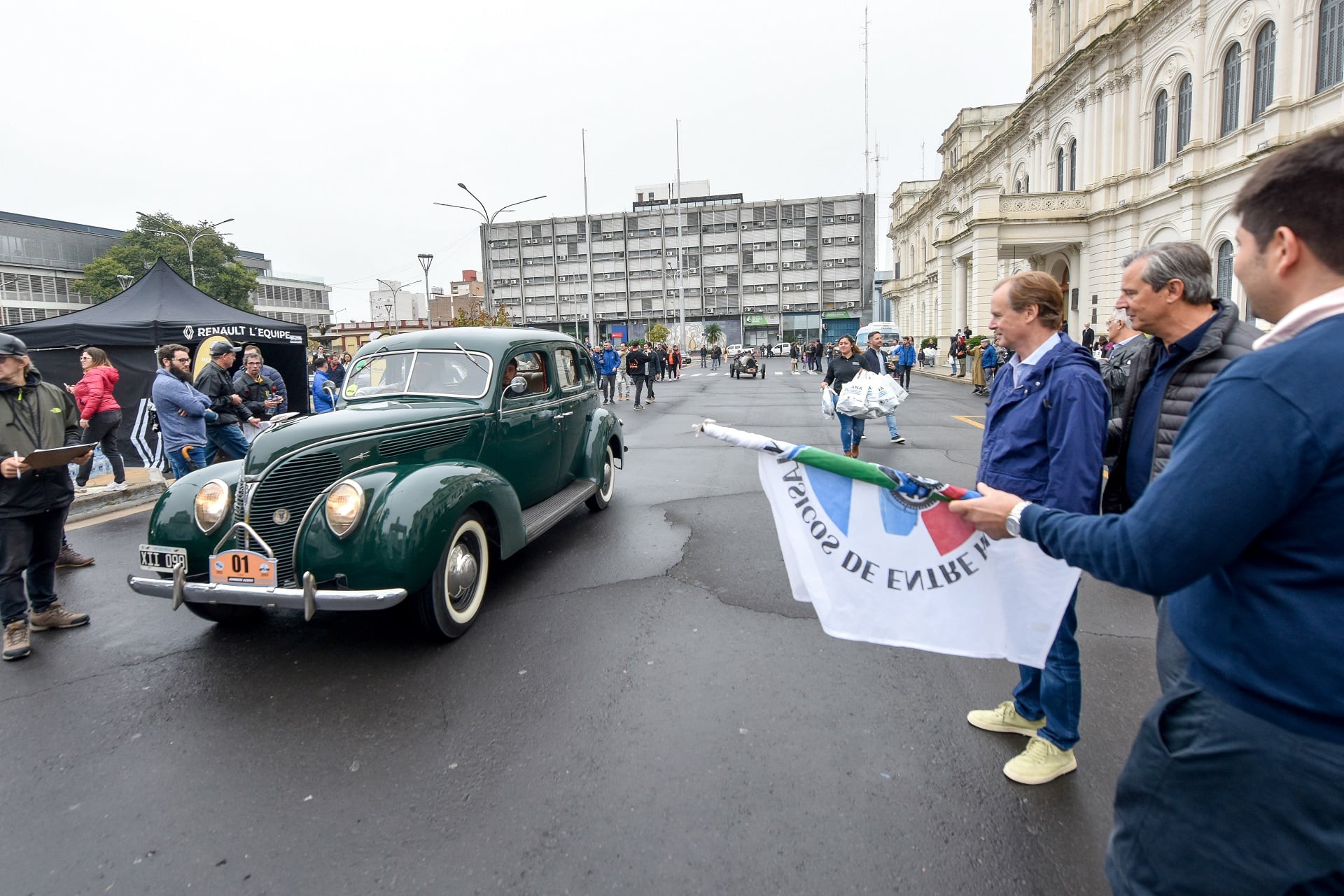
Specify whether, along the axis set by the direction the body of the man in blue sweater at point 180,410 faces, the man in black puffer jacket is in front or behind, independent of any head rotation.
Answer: in front

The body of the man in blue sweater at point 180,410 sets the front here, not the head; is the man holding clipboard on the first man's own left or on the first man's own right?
on the first man's own right

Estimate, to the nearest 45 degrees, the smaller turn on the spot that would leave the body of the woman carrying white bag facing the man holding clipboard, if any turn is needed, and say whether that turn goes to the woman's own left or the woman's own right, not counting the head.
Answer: approximately 45° to the woman's own right

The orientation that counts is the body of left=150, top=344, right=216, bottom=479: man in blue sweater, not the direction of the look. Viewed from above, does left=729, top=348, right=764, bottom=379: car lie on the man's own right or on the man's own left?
on the man's own left

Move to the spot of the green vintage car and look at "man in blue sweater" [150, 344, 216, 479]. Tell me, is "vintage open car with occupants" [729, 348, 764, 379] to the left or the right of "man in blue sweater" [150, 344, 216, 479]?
right

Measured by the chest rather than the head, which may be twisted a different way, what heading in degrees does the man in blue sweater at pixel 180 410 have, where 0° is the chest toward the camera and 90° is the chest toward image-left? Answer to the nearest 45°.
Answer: approximately 315°

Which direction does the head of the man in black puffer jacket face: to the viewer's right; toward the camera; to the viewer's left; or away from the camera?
to the viewer's left

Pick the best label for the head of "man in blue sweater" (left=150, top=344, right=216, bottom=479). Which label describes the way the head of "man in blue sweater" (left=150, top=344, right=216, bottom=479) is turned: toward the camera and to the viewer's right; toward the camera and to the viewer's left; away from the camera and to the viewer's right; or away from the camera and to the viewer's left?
toward the camera and to the viewer's right

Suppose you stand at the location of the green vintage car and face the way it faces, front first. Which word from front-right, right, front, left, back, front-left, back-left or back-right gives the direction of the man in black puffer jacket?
left

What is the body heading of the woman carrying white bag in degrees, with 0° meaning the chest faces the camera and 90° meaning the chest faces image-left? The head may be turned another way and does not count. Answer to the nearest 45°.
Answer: approximately 0°

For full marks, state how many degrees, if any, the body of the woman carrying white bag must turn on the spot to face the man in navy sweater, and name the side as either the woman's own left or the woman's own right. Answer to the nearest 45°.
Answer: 0° — they already face them

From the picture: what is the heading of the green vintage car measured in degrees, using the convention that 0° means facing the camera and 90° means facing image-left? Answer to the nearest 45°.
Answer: approximately 45°

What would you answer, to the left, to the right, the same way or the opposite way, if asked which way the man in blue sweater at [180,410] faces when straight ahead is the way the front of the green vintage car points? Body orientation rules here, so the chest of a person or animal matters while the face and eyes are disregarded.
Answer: to the left

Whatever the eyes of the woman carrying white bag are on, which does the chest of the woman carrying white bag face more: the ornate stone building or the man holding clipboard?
the man holding clipboard

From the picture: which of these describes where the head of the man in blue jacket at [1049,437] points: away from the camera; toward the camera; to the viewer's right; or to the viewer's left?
to the viewer's left
